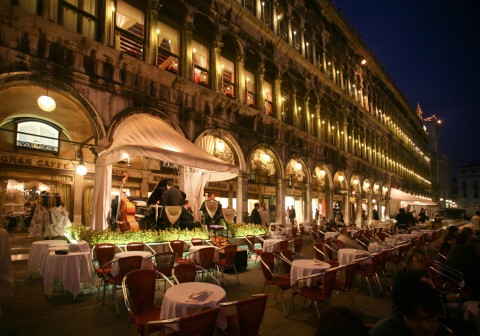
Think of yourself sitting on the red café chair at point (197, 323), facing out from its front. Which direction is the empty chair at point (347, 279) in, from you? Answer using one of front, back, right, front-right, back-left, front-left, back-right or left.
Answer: right

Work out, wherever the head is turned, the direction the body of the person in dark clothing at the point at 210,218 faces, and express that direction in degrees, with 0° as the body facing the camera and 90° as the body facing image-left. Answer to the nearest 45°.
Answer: approximately 0°

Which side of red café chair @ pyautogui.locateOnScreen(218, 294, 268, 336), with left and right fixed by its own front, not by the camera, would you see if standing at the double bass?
front

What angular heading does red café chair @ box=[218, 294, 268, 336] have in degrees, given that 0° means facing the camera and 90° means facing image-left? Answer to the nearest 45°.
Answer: approximately 135°

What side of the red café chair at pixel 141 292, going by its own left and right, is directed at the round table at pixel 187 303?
front

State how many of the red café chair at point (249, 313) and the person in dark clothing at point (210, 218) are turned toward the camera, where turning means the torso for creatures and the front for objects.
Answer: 1
